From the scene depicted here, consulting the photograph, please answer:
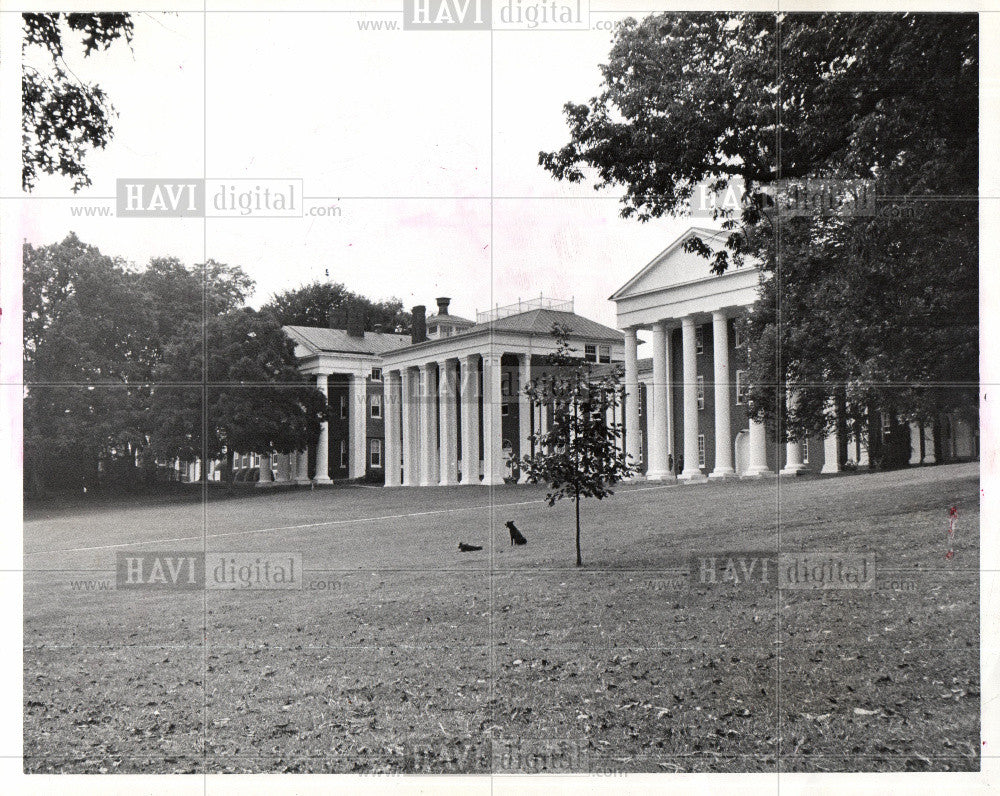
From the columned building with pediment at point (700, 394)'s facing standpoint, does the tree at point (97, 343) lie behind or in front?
in front

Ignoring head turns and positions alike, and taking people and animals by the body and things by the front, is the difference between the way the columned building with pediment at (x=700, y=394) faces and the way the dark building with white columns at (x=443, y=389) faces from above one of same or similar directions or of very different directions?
same or similar directions

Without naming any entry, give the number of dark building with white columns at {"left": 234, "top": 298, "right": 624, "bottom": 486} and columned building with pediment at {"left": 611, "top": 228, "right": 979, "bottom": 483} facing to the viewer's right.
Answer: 0

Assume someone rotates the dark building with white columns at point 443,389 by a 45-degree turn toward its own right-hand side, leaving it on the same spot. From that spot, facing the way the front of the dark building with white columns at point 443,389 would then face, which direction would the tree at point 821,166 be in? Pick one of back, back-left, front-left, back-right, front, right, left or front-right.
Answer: back

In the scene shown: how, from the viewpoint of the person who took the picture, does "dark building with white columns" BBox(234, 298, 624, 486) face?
facing the viewer and to the left of the viewer

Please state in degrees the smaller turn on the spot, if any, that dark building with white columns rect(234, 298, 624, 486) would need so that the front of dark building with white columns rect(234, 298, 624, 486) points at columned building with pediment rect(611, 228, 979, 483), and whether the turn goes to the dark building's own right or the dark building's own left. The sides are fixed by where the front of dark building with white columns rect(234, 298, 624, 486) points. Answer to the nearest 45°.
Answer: approximately 135° to the dark building's own left

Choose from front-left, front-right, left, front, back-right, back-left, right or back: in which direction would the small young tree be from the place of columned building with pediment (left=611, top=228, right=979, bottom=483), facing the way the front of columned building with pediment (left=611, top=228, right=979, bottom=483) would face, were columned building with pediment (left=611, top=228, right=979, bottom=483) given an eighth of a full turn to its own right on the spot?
front
